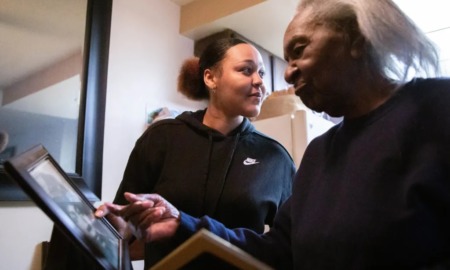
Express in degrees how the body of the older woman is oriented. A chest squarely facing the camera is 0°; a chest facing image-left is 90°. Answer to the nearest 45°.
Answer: approximately 45°

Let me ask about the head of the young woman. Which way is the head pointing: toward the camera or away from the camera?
toward the camera
